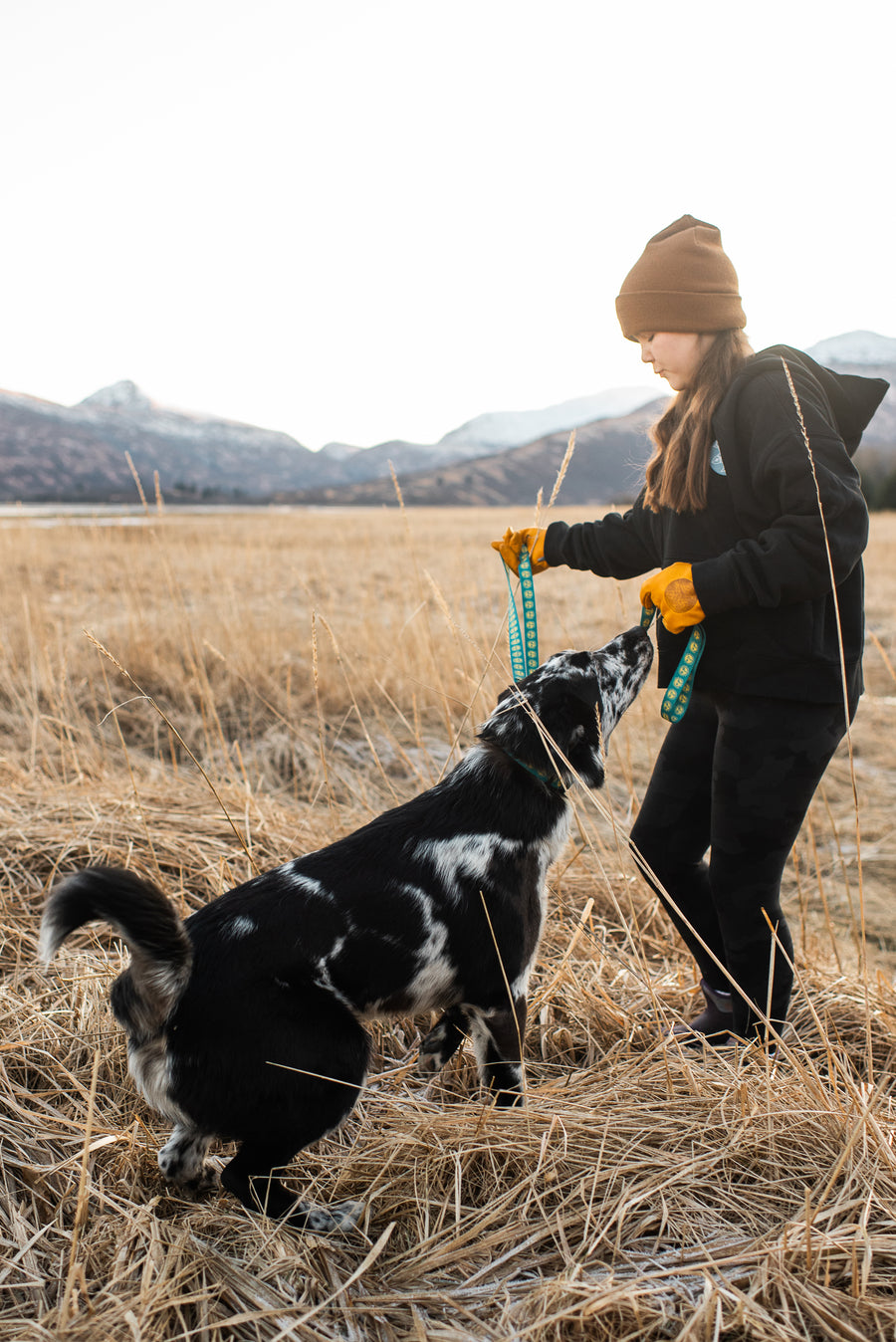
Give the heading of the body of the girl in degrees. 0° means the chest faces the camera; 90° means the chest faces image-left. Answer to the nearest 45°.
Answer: approximately 90°

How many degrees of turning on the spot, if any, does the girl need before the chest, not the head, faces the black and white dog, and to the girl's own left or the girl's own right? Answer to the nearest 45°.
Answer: approximately 45° to the girl's own left
